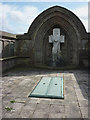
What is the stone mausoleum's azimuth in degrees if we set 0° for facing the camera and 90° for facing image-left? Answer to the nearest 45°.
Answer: approximately 0°
